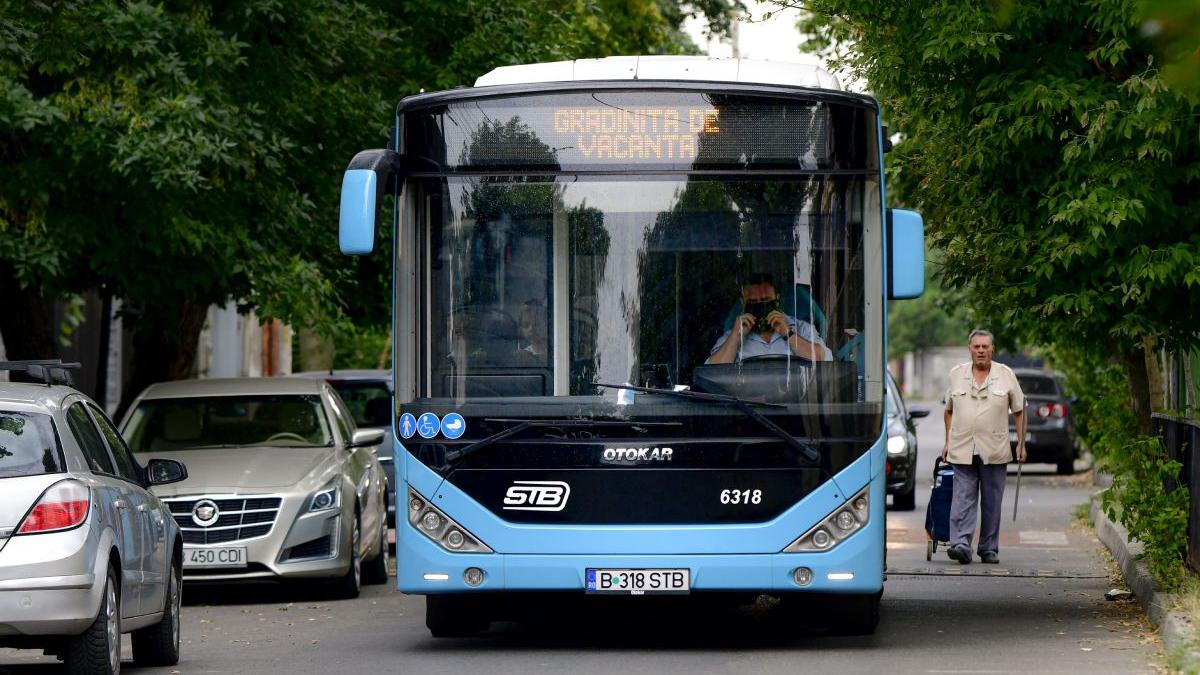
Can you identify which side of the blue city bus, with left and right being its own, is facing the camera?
front

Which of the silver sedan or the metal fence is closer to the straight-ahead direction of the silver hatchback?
the silver sedan

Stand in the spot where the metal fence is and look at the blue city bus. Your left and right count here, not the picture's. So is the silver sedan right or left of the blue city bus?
right

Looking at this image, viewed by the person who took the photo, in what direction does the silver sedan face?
facing the viewer

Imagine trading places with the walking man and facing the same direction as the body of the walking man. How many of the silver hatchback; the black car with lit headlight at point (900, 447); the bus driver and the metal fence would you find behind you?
1

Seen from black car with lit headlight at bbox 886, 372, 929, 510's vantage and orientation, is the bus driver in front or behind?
in front

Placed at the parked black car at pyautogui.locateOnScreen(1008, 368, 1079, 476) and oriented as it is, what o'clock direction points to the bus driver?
The bus driver is roughly at 6 o'clock from the parked black car.

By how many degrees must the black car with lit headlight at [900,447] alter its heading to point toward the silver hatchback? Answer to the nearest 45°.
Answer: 0° — it already faces it

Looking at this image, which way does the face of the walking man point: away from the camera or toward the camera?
toward the camera

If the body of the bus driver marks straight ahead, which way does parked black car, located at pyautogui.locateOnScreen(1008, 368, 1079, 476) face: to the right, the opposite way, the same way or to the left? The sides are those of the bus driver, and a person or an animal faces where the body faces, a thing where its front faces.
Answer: the opposite way

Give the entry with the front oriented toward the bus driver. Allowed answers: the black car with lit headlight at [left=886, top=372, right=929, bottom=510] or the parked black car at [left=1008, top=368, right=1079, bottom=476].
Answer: the black car with lit headlight at [left=886, top=372, right=929, bottom=510]

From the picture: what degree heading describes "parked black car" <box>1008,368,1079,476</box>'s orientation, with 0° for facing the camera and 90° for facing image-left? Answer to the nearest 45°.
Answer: approximately 180°

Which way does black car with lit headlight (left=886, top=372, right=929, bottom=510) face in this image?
toward the camera

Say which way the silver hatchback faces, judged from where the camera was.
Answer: facing away from the viewer

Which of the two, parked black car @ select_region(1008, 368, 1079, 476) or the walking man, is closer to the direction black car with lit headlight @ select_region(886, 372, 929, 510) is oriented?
the walking man
